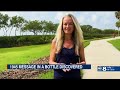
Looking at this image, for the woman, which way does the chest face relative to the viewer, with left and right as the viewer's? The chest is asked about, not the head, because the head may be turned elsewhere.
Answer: facing the viewer
